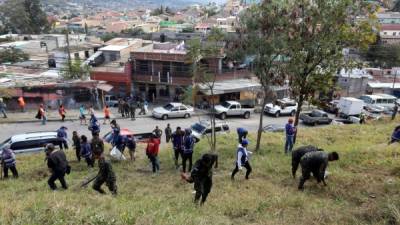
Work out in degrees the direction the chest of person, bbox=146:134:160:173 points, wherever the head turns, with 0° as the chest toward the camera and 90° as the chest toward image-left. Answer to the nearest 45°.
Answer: approximately 180°

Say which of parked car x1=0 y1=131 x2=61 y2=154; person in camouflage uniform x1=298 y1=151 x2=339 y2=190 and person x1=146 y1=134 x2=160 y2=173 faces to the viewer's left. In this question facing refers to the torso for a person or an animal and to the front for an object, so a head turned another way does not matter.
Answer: the parked car

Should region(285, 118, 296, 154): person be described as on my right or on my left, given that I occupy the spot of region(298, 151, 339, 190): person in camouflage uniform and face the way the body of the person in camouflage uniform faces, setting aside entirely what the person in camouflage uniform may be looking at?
on my left

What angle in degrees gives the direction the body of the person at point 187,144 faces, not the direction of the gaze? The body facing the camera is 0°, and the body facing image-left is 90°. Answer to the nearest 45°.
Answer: approximately 180°

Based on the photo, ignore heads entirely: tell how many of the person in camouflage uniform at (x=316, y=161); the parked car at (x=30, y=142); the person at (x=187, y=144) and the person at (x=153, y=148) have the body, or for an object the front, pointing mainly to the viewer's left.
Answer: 1

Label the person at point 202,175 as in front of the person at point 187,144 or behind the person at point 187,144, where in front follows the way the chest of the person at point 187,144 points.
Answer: behind

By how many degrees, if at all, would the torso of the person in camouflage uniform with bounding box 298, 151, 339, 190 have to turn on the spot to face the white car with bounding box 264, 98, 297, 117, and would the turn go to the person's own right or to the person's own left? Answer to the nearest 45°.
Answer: approximately 90° to the person's own left

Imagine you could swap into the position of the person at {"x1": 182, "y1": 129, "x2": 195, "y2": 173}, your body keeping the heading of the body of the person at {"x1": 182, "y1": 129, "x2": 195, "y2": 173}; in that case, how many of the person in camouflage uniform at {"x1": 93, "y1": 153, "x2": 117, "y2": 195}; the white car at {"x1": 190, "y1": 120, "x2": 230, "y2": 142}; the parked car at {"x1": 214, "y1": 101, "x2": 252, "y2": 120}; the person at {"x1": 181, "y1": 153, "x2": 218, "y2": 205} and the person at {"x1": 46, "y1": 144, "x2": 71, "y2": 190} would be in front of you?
2

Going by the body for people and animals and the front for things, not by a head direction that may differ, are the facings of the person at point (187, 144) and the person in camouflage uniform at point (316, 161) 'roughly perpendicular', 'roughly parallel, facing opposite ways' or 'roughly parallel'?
roughly perpendicular

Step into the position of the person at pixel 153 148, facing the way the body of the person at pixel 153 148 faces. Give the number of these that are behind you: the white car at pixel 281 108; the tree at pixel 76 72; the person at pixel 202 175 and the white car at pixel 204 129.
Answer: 1

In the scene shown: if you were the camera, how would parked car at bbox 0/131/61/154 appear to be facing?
facing to the left of the viewer

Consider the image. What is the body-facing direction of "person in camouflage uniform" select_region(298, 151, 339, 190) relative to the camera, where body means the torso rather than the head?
to the viewer's right

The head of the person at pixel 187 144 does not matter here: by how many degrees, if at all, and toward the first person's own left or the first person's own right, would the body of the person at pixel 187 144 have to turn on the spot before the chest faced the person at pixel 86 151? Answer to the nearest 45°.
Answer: approximately 90° to the first person's own left

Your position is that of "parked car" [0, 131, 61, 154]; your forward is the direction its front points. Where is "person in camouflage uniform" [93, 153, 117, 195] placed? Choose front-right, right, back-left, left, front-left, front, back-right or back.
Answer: left

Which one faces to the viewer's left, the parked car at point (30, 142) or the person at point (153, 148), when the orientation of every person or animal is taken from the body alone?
the parked car

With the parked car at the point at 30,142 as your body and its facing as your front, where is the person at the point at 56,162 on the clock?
The person is roughly at 9 o'clock from the parked car.
